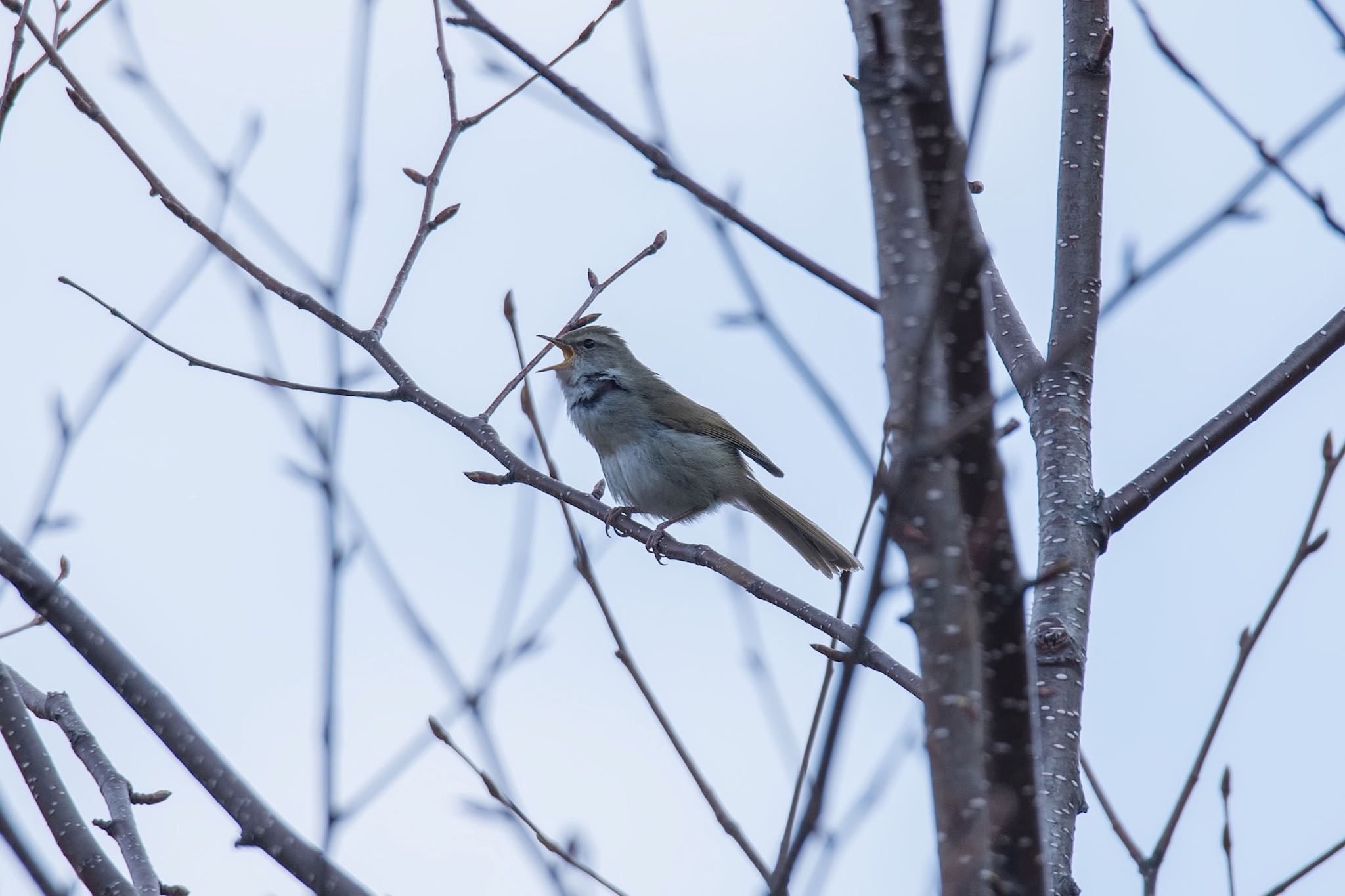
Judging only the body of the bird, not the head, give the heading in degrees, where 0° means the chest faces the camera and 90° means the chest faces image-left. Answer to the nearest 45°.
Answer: approximately 90°
